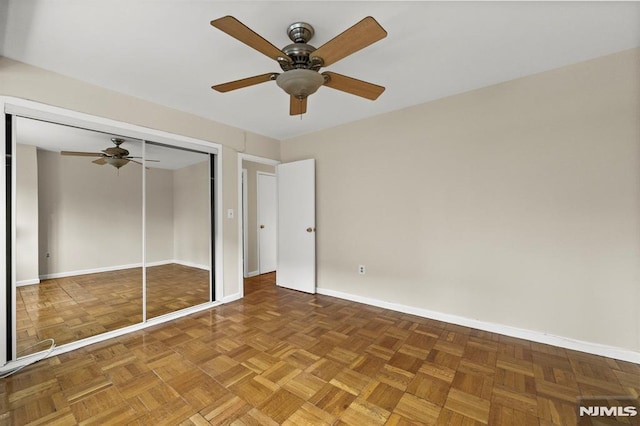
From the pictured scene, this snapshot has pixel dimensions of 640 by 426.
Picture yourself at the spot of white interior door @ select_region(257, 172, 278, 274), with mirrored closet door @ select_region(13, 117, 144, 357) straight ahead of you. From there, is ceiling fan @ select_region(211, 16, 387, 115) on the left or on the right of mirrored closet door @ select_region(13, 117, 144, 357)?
left

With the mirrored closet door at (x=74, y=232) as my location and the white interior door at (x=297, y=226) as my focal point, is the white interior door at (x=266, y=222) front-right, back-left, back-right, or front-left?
front-left

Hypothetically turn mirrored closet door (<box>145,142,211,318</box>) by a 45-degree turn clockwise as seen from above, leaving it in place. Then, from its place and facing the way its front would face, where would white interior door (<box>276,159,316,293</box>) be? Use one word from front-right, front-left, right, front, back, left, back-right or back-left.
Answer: left

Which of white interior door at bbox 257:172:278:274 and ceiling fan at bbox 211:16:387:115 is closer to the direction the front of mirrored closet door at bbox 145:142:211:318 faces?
the ceiling fan

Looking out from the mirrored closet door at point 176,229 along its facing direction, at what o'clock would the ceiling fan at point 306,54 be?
The ceiling fan is roughly at 1 o'clock from the mirrored closet door.

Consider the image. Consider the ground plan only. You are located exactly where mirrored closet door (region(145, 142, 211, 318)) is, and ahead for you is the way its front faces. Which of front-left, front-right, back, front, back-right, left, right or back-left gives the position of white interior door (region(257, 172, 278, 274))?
left

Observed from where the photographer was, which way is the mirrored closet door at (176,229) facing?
facing the viewer and to the right of the viewer

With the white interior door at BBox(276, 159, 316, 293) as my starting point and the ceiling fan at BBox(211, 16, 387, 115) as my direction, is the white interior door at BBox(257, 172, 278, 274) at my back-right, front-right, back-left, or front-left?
back-right

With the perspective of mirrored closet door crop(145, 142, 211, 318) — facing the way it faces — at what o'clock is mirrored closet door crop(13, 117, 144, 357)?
mirrored closet door crop(13, 117, 144, 357) is roughly at 4 o'clock from mirrored closet door crop(145, 142, 211, 318).

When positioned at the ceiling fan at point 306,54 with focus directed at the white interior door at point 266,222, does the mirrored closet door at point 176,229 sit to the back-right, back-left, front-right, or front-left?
front-left
